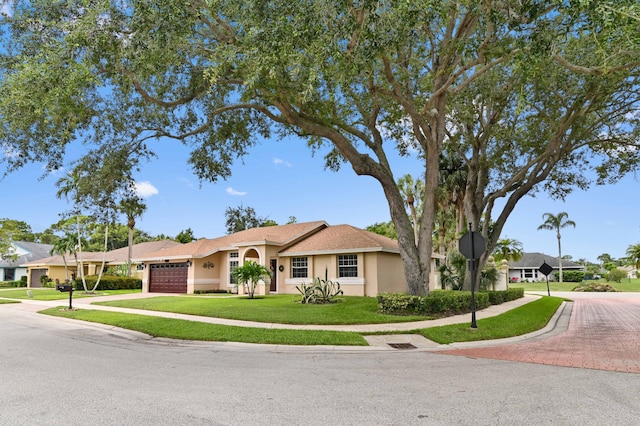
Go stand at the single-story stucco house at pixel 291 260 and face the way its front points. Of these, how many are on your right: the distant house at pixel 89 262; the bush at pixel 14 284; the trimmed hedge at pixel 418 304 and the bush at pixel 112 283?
3

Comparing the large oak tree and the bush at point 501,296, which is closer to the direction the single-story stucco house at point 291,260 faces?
the large oak tree

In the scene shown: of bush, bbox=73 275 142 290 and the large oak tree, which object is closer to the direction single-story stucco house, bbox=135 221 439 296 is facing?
the large oak tree

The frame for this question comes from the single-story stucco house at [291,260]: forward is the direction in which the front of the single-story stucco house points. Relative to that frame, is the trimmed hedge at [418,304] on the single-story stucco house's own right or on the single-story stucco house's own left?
on the single-story stucco house's own left

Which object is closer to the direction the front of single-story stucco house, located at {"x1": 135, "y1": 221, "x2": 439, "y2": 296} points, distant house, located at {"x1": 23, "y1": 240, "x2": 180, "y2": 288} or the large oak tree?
the large oak tree

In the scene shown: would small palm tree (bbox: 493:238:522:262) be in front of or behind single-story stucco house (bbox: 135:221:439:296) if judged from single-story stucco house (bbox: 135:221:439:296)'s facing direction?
behind

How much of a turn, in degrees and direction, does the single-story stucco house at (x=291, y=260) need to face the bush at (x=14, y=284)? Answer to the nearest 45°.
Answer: approximately 90° to its right

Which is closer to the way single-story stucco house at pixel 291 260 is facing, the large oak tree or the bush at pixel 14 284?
the large oak tree

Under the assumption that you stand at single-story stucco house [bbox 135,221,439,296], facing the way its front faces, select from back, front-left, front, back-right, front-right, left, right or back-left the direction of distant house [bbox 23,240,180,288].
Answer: right
